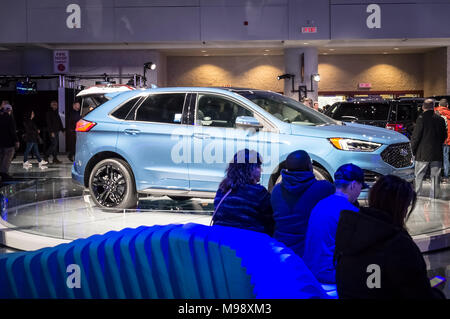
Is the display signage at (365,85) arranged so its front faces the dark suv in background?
yes

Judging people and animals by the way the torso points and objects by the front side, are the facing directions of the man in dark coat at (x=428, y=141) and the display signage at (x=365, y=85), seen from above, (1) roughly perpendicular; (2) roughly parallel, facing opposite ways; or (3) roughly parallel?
roughly parallel, facing opposite ways

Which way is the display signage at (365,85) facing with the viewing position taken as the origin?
facing the viewer

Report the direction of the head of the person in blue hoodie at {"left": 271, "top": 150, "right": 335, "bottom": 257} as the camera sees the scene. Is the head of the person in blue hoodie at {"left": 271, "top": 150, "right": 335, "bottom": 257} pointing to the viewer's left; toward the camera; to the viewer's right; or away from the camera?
away from the camera

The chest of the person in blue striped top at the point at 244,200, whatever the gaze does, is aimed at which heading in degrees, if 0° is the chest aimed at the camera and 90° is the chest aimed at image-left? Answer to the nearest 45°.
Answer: approximately 225°

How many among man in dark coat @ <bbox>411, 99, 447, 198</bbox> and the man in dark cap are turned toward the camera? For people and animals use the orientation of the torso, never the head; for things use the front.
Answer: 0

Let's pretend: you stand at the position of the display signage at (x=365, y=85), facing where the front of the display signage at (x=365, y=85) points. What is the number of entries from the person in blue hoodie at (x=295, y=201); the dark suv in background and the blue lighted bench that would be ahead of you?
3

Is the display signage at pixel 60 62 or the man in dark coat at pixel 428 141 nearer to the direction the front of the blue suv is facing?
the man in dark coat

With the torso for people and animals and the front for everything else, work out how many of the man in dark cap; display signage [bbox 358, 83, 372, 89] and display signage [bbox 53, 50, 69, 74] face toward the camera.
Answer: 2

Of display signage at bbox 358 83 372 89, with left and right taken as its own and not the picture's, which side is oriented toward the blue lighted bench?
front

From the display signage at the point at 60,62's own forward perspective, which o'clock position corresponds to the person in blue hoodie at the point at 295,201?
The person in blue hoodie is roughly at 12 o'clock from the display signage.
